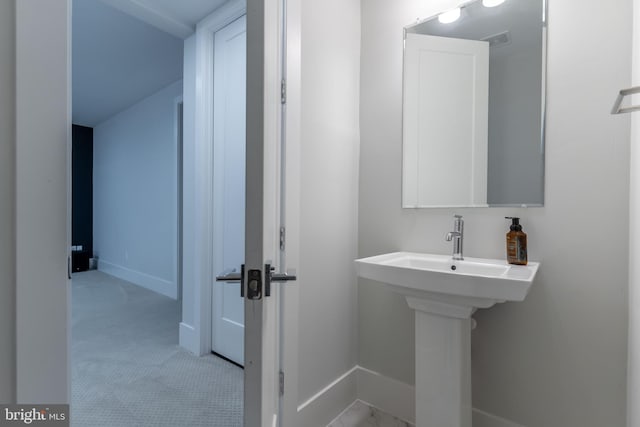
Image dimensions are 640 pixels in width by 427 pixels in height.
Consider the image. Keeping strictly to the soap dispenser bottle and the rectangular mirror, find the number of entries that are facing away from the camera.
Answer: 0

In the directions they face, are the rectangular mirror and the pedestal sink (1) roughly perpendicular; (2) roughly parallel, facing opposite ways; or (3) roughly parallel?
roughly parallel

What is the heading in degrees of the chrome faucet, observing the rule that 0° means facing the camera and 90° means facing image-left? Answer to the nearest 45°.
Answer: approximately 45°

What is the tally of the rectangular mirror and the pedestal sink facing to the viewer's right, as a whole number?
0

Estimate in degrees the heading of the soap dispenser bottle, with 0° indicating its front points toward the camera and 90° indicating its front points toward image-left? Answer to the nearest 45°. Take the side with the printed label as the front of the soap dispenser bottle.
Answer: approximately 45°

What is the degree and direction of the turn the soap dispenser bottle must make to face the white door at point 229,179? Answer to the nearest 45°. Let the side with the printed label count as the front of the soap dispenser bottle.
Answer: approximately 45° to its right

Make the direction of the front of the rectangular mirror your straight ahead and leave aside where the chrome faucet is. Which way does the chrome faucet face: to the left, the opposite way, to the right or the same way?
the same way

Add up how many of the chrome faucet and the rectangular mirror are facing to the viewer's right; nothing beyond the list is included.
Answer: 0

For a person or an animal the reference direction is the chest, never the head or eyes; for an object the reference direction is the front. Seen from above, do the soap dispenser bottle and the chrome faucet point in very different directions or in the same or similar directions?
same or similar directions

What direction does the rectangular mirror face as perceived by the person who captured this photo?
facing the viewer and to the left of the viewer
